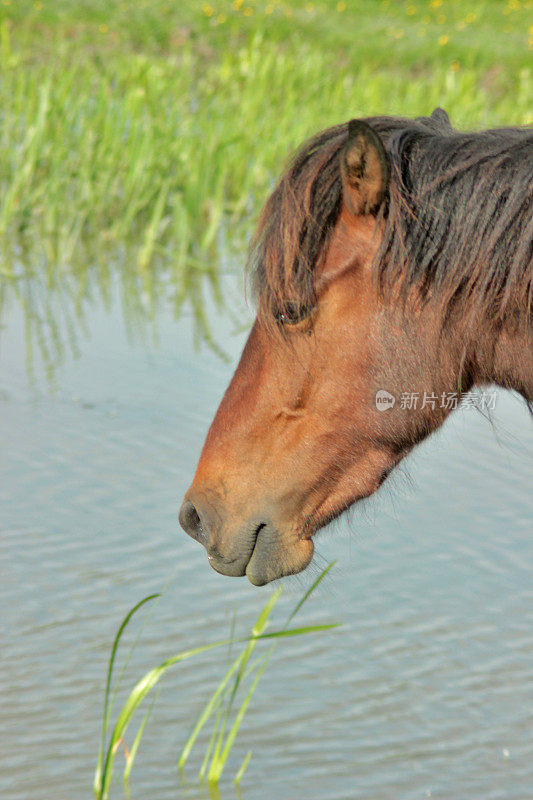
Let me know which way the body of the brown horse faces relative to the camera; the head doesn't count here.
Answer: to the viewer's left
